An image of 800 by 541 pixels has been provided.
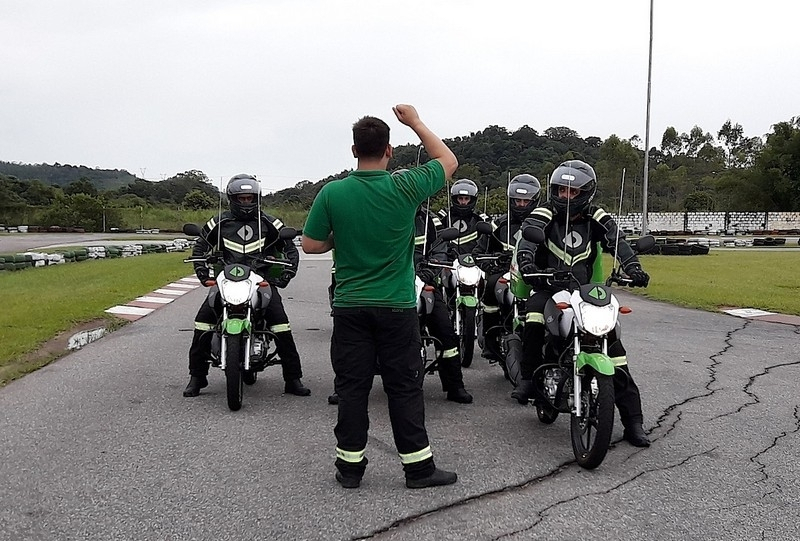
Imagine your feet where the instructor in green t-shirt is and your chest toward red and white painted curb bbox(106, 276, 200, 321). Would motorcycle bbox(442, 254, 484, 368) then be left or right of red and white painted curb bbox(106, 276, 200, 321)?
right

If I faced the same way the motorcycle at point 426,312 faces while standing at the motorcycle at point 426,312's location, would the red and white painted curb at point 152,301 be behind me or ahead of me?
behind

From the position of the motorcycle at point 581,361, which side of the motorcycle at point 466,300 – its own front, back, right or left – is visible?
front

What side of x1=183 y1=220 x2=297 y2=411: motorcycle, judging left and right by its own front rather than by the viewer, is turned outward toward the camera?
front

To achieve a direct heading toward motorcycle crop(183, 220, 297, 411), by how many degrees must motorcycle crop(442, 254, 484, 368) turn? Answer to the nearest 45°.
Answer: approximately 45° to its right

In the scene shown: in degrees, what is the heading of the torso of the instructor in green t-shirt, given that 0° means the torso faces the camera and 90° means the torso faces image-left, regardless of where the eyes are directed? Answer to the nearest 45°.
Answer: approximately 180°

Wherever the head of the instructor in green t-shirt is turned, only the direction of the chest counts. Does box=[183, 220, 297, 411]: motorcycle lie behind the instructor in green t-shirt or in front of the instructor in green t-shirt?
in front

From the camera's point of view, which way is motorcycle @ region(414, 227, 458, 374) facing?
toward the camera

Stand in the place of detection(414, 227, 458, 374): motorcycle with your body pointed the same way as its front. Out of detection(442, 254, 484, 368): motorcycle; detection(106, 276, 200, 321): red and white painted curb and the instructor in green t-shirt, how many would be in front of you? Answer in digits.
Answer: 1

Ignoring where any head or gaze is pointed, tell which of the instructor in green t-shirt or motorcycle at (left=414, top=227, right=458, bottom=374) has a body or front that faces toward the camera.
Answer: the motorcycle

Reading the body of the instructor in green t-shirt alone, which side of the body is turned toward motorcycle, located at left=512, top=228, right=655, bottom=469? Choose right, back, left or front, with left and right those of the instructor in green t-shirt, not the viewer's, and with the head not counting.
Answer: right

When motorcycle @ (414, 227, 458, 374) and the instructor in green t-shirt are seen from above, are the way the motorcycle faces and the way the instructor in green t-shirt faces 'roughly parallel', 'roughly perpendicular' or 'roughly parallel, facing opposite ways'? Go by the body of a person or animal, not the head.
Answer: roughly parallel, facing opposite ways

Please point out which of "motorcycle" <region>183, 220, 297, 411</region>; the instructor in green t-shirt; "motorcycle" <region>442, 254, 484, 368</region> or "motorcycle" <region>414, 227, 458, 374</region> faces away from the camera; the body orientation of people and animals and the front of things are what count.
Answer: the instructor in green t-shirt
